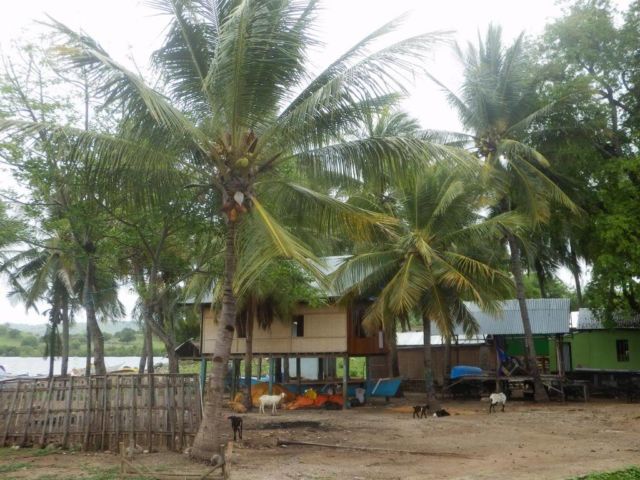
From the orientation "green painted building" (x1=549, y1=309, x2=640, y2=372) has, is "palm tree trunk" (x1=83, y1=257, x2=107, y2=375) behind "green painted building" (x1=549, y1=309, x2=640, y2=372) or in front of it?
in front

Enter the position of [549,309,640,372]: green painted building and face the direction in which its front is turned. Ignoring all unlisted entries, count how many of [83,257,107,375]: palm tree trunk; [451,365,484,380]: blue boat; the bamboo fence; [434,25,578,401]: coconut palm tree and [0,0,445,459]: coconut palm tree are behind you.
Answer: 0

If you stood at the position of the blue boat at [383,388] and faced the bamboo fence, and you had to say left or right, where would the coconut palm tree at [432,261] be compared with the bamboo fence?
left

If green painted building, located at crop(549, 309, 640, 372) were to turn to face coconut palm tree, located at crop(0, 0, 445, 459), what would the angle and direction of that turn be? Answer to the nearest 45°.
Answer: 0° — it already faces it

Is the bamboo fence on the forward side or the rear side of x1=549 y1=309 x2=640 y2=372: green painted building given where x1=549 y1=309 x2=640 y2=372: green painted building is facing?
on the forward side

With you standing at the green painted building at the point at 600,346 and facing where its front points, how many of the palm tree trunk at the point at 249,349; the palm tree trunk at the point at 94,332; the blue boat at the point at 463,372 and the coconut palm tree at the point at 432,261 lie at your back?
0

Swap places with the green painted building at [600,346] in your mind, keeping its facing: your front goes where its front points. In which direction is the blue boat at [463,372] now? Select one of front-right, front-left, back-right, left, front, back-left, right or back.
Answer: front-right

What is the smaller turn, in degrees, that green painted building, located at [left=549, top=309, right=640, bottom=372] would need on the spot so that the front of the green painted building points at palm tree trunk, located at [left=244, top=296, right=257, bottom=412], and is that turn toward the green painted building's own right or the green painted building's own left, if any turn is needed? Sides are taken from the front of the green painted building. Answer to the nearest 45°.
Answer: approximately 45° to the green painted building's own right

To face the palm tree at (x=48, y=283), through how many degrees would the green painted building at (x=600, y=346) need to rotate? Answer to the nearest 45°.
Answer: approximately 90° to its right

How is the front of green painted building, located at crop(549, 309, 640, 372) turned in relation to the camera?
facing the viewer

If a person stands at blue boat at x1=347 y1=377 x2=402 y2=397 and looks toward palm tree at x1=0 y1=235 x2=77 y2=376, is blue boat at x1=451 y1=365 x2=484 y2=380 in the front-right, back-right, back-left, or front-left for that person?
back-right

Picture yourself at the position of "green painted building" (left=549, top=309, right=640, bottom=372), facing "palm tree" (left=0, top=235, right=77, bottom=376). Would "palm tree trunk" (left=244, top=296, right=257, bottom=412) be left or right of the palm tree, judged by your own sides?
left

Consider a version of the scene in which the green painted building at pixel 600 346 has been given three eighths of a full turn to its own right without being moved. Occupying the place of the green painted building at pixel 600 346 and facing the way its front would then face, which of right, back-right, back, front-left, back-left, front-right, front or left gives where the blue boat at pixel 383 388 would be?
left
